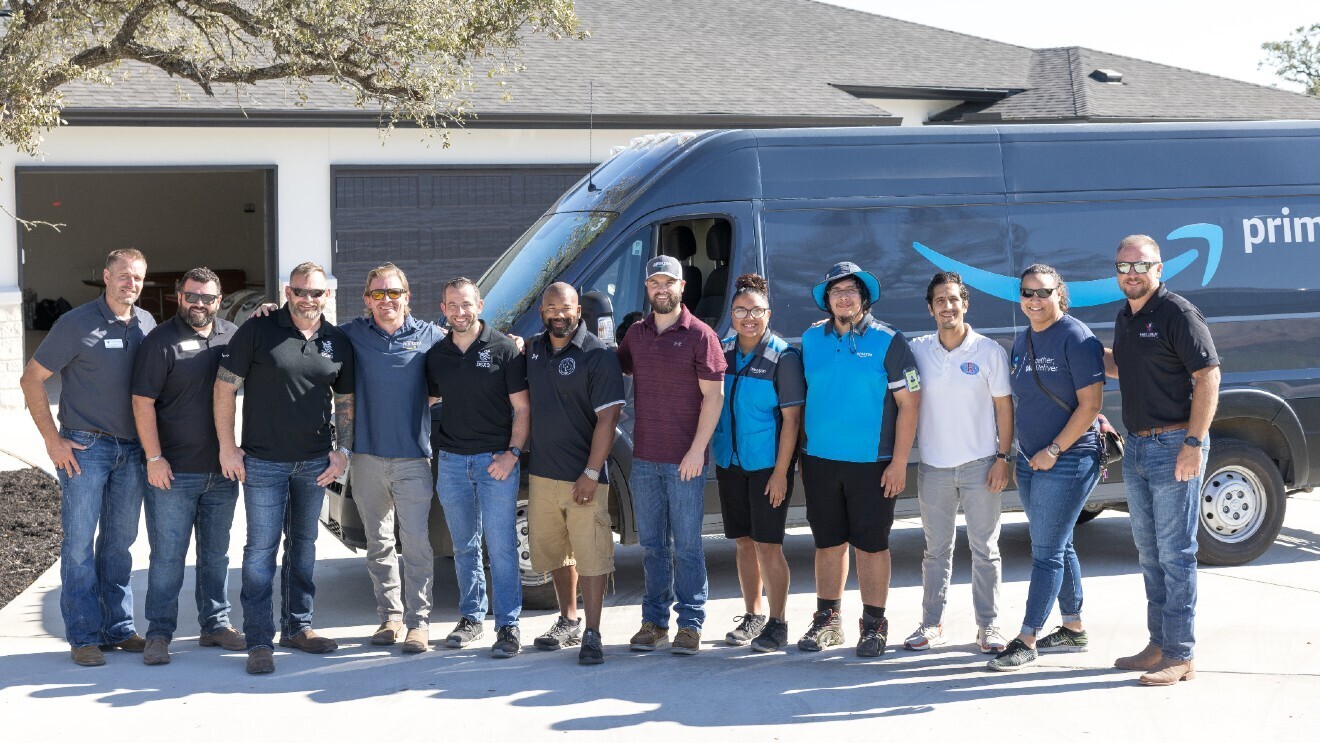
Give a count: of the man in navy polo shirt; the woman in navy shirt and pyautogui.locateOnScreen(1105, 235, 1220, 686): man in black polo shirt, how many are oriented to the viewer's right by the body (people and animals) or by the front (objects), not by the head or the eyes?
0

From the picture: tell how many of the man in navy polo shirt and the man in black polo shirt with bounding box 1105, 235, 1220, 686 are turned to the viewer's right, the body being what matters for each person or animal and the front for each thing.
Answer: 0

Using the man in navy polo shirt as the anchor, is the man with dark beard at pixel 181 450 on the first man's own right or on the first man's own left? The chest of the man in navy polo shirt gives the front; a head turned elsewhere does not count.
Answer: on the first man's own right

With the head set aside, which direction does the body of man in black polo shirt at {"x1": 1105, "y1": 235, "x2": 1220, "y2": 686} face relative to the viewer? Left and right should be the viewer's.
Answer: facing the viewer and to the left of the viewer

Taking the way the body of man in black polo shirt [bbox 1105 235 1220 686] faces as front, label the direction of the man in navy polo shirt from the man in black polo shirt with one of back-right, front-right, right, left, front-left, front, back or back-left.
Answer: front-right

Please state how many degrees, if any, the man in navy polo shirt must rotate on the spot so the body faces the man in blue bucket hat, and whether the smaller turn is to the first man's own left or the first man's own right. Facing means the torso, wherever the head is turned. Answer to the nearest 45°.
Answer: approximately 90° to the first man's own left

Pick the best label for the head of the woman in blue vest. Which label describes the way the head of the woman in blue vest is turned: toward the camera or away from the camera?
toward the camera

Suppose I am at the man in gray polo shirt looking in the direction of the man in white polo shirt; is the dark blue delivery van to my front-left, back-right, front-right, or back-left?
front-left

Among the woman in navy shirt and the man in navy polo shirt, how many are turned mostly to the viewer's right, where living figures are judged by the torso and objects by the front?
0

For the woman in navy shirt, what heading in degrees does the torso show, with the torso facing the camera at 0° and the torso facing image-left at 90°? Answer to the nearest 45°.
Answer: approximately 45°

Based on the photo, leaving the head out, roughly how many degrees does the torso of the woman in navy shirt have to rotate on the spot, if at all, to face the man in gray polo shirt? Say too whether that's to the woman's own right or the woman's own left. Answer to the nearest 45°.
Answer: approximately 45° to the woman's own right

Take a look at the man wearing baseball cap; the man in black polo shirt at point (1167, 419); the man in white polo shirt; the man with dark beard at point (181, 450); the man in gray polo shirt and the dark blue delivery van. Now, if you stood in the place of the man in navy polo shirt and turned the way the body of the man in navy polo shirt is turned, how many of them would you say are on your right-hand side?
2

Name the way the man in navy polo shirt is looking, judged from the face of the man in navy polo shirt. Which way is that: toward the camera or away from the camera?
toward the camera

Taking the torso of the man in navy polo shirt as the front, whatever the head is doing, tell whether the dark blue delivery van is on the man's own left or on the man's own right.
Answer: on the man's own left

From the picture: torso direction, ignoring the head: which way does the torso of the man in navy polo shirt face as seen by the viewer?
toward the camera
